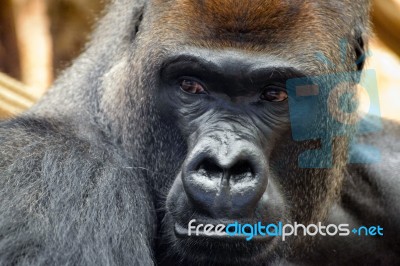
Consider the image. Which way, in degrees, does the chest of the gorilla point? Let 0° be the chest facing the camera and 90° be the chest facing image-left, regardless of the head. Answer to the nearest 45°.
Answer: approximately 0°

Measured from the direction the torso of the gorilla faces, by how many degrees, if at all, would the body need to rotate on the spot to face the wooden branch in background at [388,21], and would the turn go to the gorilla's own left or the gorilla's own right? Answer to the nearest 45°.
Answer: approximately 135° to the gorilla's own left
